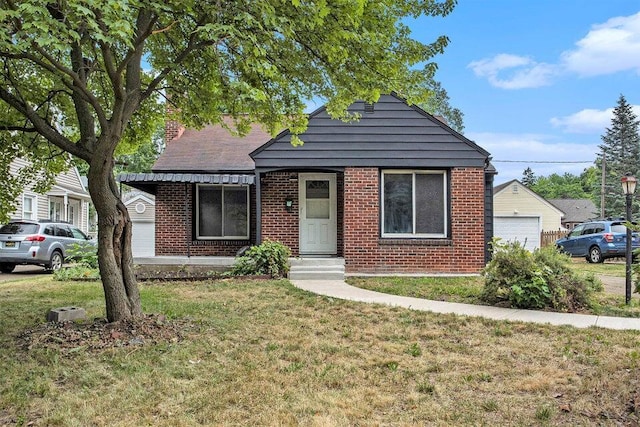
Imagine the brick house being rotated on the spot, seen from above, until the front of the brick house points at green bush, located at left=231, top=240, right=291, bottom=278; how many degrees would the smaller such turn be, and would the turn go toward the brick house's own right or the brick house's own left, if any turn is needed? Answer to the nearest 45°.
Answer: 0° — it already faces it

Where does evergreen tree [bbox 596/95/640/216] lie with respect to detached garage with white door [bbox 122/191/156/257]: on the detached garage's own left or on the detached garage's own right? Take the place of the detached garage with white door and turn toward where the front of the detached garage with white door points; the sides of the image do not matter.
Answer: on the detached garage's own left

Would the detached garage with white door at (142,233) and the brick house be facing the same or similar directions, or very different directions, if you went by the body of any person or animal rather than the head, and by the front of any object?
same or similar directions

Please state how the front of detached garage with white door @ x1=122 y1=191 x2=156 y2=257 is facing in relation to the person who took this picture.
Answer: facing the viewer

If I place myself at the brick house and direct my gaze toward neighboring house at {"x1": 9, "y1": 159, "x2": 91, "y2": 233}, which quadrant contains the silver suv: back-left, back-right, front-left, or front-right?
front-left

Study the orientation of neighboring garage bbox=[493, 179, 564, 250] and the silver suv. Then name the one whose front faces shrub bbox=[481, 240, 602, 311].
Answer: the neighboring garage

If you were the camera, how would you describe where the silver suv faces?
facing away from the viewer and to the right of the viewer

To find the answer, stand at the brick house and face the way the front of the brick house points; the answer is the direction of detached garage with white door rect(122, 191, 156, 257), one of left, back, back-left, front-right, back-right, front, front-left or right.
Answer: back-right

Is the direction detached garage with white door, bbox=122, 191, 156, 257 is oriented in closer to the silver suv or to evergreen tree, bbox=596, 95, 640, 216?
the silver suv

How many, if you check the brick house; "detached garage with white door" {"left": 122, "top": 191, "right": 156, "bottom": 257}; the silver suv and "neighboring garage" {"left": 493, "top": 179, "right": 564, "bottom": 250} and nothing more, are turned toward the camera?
3

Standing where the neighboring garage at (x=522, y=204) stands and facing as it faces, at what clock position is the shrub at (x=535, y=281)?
The shrub is roughly at 12 o'clock from the neighboring garage.

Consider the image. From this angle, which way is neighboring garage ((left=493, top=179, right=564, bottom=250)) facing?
toward the camera

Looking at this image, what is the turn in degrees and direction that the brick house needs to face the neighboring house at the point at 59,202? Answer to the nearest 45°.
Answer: approximately 135° to its right

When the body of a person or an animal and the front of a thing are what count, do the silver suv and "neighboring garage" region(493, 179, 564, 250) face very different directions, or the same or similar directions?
very different directions

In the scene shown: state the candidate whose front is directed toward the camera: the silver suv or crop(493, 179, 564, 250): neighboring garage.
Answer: the neighboring garage

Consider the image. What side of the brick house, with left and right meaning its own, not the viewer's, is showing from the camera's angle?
front

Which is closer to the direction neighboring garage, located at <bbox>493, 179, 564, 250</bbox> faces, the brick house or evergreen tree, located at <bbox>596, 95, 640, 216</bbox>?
the brick house
